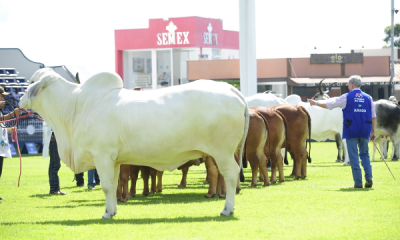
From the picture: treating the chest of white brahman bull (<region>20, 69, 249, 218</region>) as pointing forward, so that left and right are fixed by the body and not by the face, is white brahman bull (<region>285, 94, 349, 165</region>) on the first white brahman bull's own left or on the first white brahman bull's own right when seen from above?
on the first white brahman bull's own right

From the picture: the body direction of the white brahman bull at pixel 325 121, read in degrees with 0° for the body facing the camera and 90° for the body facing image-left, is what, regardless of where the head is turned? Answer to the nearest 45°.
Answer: approximately 90°

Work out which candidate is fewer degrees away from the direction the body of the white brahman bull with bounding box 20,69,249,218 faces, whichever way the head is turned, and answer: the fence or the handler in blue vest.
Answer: the fence

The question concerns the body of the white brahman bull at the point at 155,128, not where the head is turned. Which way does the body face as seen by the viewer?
to the viewer's left
